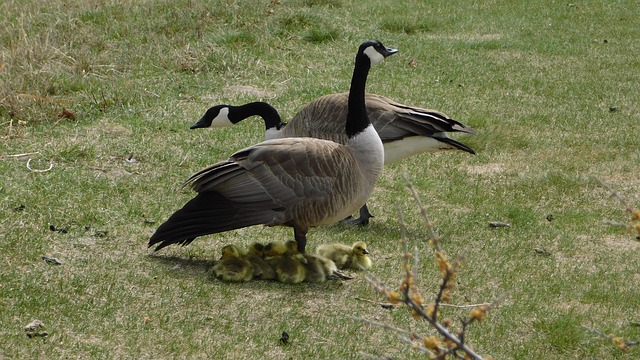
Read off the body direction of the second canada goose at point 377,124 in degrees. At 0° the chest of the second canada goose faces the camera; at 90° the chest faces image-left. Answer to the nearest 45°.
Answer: approximately 90°

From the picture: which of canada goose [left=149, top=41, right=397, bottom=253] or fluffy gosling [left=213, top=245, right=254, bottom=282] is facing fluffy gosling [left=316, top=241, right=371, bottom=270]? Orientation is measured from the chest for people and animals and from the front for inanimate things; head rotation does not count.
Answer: the canada goose

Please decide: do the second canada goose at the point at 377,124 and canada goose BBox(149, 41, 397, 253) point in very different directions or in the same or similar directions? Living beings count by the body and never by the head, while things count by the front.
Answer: very different directions

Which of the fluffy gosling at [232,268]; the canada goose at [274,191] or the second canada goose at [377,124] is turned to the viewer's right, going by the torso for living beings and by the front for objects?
the canada goose

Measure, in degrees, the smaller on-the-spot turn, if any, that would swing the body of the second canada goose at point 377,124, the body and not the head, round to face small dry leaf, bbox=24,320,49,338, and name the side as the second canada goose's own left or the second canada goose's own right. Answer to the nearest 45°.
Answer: approximately 45° to the second canada goose's own left

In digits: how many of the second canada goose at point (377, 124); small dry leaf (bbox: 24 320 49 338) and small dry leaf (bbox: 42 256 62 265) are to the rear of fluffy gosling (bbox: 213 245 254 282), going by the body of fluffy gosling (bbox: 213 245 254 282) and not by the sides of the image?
1

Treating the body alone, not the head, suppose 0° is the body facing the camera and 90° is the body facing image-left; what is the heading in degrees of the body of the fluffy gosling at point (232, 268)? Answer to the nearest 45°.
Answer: approximately 45°

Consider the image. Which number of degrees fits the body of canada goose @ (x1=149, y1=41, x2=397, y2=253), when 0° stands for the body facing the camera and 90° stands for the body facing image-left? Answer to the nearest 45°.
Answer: approximately 270°
